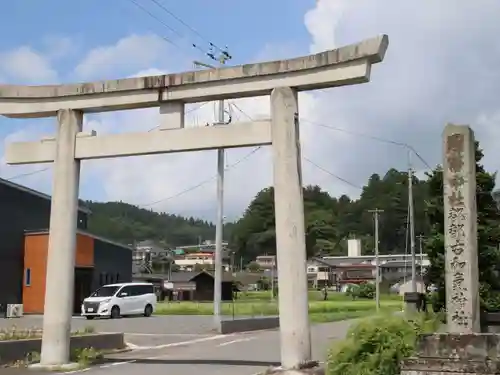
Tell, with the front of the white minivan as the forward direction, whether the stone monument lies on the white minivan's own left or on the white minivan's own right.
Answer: on the white minivan's own left

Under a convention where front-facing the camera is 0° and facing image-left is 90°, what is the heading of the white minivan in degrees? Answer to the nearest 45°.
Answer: approximately 45°

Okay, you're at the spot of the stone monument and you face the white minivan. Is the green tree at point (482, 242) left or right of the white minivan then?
right

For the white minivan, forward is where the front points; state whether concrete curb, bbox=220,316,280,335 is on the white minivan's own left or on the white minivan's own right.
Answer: on the white minivan's own left

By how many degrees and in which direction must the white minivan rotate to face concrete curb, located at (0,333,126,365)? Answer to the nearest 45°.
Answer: approximately 45° to its left

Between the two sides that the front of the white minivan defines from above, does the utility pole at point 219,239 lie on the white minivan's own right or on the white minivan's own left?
on the white minivan's own left

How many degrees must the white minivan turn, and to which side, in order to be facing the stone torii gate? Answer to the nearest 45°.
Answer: approximately 45° to its left
